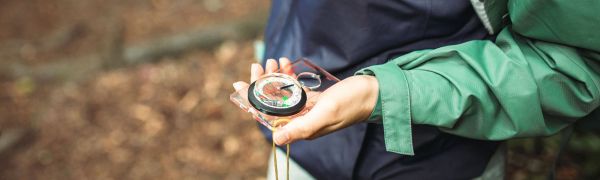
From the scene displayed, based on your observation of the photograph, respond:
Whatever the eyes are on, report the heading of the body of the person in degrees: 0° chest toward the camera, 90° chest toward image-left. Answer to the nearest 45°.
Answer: approximately 45°
